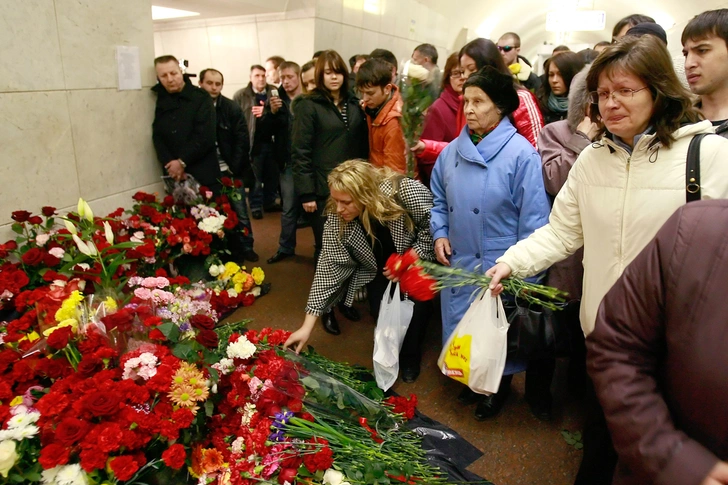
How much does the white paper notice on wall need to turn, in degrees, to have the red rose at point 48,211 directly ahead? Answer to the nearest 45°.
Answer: approximately 90° to its right

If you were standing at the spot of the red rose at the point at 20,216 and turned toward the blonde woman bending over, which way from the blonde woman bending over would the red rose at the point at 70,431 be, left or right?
right

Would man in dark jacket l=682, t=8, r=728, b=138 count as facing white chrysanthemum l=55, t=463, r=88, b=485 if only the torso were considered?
yes

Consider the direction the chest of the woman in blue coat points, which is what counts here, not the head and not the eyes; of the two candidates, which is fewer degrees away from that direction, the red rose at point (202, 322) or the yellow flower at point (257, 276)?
the red rose

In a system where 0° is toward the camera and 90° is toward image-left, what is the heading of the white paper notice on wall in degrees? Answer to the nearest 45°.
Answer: approximately 315°

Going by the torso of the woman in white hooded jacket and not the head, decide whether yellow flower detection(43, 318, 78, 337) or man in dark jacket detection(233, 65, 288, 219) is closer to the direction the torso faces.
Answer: the yellow flower

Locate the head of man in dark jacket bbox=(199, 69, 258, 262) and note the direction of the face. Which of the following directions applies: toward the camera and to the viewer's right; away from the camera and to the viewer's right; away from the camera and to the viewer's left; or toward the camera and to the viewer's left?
toward the camera and to the viewer's right

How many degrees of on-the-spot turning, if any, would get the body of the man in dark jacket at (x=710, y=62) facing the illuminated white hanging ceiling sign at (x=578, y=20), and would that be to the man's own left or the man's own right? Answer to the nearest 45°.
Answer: approximately 135° to the man's own right

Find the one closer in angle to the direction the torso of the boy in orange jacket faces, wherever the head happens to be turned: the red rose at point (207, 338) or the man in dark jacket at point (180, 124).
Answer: the red rose

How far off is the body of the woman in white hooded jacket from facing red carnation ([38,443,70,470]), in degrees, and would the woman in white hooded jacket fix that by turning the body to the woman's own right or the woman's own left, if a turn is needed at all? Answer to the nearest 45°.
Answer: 0° — they already face it

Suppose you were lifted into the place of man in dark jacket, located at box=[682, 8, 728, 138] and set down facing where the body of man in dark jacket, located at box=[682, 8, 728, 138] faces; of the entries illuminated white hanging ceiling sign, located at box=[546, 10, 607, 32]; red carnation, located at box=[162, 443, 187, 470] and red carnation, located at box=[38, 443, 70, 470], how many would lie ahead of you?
2

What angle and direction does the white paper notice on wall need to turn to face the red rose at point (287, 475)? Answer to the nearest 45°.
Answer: approximately 45° to its right
